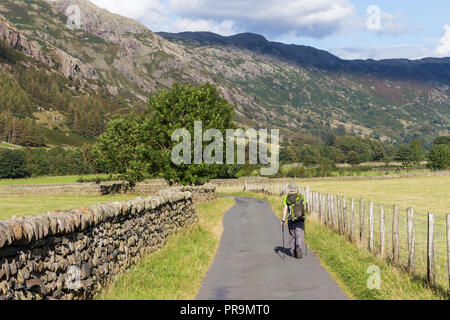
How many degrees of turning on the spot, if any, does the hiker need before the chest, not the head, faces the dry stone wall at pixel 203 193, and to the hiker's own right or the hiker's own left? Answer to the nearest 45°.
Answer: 0° — they already face it

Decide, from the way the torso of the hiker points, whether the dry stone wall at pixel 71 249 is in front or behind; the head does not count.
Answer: behind

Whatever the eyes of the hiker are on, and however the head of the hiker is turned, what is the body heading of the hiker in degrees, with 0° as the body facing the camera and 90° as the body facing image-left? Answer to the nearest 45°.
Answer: approximately 180°

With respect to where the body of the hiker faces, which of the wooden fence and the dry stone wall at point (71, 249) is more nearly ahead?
the wooden fence

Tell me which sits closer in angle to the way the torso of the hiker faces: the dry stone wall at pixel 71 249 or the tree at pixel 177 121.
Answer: the tree
